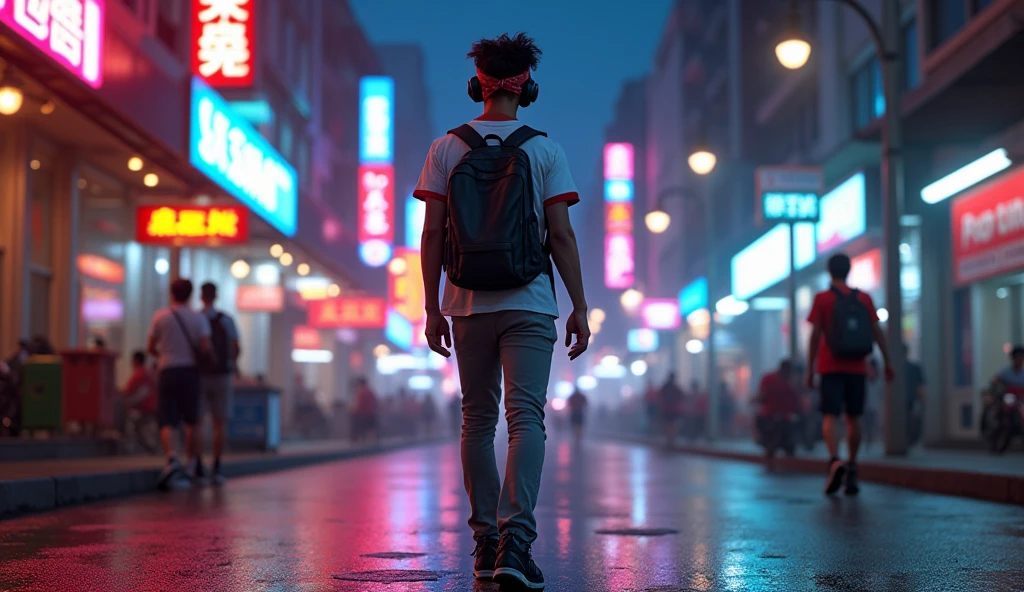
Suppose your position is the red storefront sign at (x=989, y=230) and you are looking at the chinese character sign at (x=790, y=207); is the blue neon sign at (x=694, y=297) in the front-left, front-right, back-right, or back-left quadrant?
front-right

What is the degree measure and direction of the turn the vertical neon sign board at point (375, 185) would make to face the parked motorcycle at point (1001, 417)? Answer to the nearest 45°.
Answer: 0° — it already faces it

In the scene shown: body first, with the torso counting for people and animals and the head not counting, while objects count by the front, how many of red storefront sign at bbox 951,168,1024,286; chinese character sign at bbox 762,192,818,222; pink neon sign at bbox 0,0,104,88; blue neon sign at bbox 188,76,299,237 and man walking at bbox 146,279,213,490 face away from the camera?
1

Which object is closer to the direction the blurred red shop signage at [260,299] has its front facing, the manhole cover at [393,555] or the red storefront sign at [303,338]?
the manhole cover

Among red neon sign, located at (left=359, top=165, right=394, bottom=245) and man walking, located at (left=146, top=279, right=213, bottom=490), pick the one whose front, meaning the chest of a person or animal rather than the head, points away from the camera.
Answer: the man walking

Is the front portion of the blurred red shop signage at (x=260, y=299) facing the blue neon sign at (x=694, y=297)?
no

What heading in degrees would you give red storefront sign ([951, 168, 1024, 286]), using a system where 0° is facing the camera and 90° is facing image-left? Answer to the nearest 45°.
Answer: approximately 45°

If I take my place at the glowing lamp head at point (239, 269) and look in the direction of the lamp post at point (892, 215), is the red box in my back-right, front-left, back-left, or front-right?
front-right

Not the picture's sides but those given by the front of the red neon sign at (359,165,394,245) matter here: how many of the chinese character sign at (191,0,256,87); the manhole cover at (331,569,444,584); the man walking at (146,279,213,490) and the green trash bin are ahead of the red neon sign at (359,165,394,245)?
4

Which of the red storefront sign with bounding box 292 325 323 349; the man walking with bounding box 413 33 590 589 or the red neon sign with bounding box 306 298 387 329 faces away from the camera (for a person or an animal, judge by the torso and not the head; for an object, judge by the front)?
the man walking

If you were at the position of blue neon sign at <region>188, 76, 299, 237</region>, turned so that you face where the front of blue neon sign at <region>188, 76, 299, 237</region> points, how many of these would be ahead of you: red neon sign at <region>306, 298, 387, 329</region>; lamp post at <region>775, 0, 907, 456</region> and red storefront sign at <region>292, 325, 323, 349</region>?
1

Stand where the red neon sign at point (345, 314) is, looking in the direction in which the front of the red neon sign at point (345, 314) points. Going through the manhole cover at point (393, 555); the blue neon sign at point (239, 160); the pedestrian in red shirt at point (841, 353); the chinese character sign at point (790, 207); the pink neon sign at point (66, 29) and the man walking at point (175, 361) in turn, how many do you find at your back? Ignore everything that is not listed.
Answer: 0

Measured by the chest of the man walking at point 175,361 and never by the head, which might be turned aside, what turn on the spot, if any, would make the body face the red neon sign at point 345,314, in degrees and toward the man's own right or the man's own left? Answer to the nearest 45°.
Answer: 0° — they already face it

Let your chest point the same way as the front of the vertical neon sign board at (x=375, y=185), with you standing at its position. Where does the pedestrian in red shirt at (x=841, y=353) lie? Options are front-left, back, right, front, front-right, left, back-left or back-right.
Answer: front

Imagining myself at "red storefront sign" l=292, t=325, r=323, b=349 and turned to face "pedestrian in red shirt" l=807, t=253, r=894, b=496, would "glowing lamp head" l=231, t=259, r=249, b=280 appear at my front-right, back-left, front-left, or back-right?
front-right

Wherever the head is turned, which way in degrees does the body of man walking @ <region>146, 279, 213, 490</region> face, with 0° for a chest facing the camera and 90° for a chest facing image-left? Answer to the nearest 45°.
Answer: approximately 180°

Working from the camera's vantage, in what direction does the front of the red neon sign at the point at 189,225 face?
facing the viewer

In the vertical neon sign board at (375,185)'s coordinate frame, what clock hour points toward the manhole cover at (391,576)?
The manhole cover is roughly at 12 o'clock from the vertical neon sign board.

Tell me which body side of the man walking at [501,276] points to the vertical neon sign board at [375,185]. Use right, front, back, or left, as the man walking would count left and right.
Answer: front
